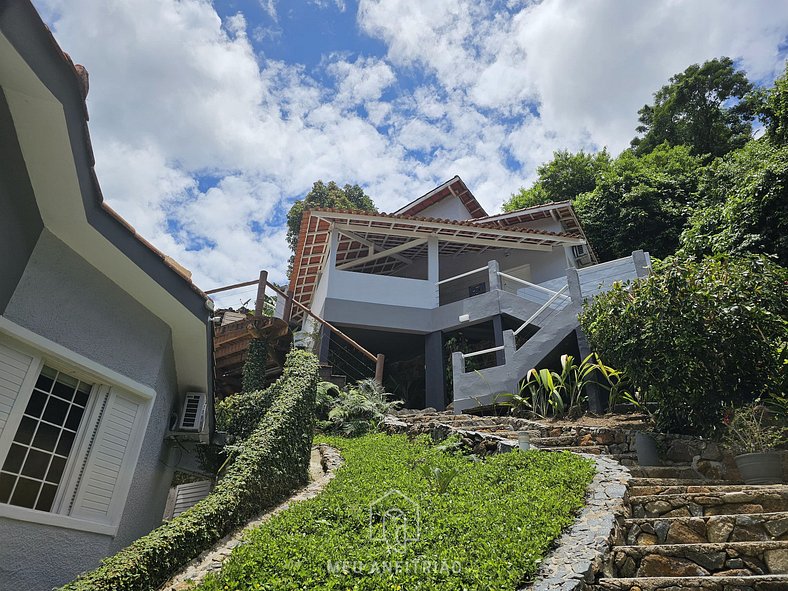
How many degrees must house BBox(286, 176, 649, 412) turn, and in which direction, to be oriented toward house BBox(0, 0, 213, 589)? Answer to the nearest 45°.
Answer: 0° — it already faces it

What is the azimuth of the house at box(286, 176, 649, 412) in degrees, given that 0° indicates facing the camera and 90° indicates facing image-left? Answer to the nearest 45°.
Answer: approximately 0°

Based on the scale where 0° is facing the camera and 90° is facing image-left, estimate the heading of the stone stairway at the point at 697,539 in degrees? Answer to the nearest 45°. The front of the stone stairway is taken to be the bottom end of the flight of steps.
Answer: approximately 0°

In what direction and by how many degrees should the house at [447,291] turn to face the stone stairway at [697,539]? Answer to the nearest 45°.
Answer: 0° — it already faces it

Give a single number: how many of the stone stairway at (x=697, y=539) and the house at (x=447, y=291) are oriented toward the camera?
2

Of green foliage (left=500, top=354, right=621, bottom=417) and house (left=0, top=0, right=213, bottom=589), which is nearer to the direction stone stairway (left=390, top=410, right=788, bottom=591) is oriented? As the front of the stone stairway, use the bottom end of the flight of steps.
the house

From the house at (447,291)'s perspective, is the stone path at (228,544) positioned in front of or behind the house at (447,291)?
in front

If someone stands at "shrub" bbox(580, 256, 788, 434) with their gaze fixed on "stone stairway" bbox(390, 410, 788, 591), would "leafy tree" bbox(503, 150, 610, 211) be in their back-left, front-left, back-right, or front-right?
back-right
